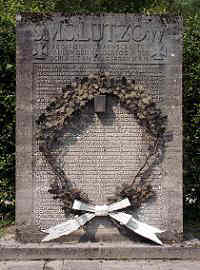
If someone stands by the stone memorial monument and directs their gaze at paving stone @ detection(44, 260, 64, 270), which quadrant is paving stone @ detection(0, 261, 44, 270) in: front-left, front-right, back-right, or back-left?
front-right

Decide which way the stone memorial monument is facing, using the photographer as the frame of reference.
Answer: facing the viewer
